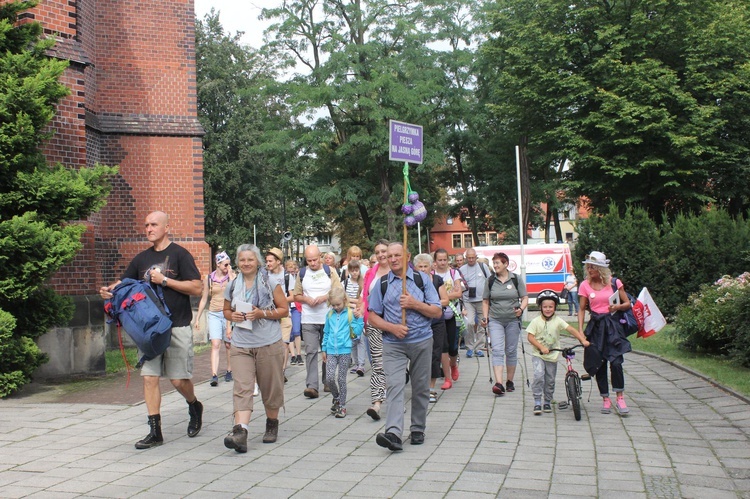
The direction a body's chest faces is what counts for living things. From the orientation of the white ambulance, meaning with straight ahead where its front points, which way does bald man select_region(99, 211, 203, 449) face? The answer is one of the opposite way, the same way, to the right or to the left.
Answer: to the left

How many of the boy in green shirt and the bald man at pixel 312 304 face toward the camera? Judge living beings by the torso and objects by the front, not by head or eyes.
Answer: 2

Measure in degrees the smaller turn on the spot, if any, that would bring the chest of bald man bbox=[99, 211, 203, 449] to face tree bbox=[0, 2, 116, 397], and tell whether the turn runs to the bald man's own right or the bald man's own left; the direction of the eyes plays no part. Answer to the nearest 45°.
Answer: approximately 90° to the bald man's own right

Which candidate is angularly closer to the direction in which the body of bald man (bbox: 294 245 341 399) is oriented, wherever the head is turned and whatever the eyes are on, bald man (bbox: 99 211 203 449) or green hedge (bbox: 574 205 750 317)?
the bald man

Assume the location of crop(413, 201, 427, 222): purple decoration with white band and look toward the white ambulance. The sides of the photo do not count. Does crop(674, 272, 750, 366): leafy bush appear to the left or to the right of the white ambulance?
right

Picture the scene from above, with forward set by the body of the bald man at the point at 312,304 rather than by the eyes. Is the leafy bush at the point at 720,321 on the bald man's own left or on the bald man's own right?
on the bald man's own left

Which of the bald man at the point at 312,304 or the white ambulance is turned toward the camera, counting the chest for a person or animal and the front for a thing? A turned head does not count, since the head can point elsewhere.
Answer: the bald man

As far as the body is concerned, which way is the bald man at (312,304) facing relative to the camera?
toward the camera

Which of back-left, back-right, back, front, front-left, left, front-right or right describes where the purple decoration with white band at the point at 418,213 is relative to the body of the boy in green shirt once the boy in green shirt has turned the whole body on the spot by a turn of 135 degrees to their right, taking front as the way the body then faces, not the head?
left

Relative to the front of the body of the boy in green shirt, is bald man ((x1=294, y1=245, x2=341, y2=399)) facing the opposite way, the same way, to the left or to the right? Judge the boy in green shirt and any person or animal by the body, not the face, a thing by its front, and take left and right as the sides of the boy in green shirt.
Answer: the same way

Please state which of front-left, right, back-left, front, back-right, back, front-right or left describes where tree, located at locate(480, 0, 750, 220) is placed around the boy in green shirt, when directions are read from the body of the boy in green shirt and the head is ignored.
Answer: back

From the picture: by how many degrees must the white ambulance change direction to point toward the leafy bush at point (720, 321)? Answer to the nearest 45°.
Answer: approximately 90° to its left

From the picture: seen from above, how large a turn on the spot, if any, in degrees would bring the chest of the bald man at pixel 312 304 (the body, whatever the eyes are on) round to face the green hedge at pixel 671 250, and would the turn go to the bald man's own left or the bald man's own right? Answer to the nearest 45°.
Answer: approximately 135° to the bald man's own left

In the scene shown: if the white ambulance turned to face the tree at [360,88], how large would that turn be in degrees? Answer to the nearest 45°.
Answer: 0° — it already faces it

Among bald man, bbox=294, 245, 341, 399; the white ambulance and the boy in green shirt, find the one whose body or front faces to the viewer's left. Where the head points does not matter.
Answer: the white ambulance
